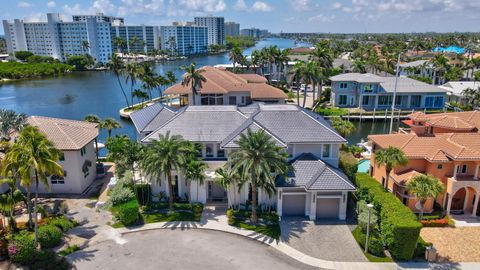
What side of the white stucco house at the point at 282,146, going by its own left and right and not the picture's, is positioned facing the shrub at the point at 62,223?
right

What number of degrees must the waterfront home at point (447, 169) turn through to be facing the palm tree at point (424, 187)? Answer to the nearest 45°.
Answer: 0° — it already faces it

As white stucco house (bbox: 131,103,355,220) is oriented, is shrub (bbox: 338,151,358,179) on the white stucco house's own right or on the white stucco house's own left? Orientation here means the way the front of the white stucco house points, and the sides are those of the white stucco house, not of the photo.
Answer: on the white stucco house's own left

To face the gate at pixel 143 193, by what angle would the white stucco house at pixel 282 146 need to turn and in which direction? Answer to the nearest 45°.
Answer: approximately 90° to its right

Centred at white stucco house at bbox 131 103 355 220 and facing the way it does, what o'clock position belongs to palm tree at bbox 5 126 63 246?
The palm tree is roughly at 2 o'clock from the white stucco house.

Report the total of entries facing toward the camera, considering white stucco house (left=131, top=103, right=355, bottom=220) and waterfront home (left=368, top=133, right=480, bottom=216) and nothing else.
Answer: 2

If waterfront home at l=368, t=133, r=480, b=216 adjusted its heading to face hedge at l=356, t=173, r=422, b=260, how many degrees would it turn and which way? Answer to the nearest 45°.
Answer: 0° — it already faces it

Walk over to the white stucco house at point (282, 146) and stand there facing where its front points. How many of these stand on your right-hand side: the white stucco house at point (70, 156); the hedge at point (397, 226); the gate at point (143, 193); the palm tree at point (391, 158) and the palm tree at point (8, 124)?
3

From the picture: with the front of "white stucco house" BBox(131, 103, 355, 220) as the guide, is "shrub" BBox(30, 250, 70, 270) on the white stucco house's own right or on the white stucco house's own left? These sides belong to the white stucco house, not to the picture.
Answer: on the white stucco house's own right

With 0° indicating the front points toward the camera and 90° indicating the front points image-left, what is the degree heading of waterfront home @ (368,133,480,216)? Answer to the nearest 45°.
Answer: approximately 0°

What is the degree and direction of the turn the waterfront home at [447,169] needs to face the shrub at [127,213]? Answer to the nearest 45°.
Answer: approximately 45° to its right
